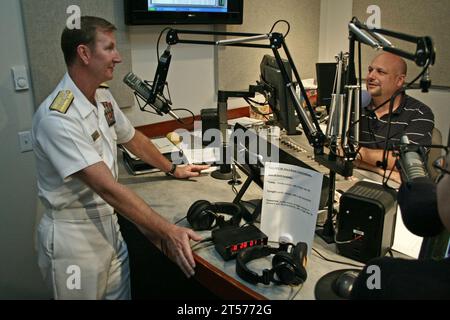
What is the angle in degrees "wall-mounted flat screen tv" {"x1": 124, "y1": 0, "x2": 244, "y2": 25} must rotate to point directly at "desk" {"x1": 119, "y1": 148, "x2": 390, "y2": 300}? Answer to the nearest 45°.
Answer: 0° — it already faces it

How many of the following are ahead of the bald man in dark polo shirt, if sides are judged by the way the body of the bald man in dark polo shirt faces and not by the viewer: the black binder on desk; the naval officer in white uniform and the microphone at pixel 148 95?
3

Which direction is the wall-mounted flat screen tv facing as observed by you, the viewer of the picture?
facing the viewer

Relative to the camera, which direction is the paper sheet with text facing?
toward the camera

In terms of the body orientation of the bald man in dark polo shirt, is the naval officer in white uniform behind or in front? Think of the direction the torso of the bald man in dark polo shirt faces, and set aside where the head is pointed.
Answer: in front

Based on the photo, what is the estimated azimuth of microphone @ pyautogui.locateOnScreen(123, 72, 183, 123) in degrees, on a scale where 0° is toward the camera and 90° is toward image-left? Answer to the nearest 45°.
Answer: approximately 90°

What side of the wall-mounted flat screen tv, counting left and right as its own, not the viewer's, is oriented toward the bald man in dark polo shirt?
left

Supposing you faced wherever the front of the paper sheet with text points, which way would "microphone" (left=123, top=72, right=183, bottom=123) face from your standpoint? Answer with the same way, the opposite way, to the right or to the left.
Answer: to the right

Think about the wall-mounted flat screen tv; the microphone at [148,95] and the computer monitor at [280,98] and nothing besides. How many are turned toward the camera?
1

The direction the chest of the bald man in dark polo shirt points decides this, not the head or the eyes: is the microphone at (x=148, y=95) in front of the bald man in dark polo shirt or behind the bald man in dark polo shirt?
in front

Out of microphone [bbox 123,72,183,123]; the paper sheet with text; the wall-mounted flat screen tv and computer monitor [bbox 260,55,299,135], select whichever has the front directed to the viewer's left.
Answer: the microphone

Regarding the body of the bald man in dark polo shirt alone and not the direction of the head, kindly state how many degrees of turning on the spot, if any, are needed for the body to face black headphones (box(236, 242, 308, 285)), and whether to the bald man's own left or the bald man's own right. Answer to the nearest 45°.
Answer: approximately 45° to the bald man's own left

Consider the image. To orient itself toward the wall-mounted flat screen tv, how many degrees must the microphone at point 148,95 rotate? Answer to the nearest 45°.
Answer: approximately 90° to its right

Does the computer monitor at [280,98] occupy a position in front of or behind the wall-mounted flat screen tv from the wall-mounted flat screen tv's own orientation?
in front

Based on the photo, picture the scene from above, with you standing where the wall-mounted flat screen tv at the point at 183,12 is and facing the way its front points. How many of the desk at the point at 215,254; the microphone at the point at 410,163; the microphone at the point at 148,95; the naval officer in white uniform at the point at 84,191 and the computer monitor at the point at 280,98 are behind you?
0

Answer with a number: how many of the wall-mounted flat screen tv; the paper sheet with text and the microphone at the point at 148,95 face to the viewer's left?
1

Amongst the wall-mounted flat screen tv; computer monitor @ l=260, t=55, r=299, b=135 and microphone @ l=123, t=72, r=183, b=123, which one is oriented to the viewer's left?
the microphone
